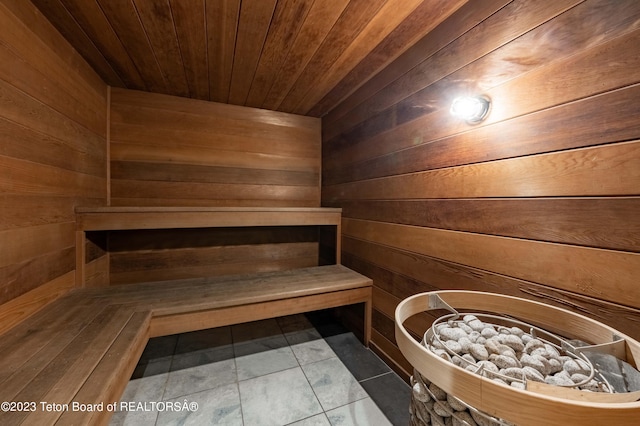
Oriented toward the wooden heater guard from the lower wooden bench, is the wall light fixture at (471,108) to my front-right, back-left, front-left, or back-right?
front-left

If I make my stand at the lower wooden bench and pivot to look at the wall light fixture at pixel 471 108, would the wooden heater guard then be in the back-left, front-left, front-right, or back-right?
front-right
